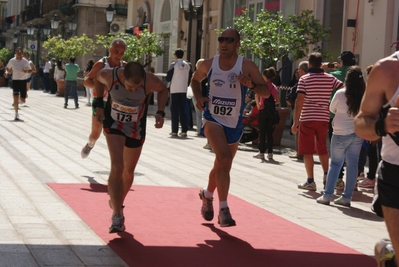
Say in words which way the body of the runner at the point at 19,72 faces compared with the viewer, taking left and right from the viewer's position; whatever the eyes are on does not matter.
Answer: facing the viewer

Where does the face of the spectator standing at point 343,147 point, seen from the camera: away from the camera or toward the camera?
away from the camera

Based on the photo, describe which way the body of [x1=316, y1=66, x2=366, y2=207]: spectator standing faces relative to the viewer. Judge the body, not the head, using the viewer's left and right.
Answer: facing away from the viewer and to the left of the viewer
